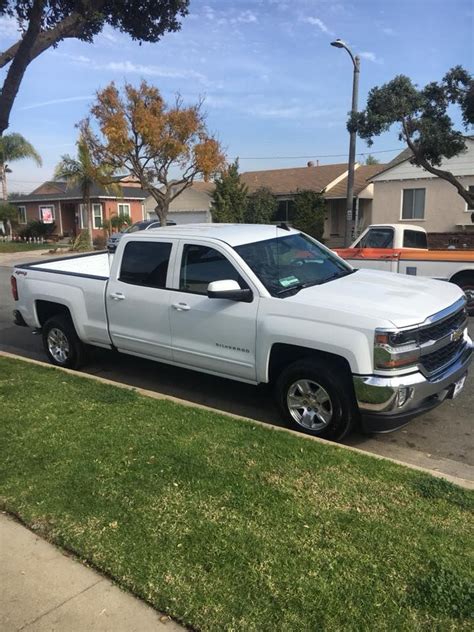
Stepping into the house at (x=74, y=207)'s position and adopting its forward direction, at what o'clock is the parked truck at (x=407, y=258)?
The parked truck is roughly at 10 o'clock from the house.

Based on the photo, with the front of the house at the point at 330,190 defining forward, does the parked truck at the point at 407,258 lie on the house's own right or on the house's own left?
on the house's own left

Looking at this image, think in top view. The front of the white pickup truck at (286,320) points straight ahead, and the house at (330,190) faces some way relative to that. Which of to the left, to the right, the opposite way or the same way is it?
to the right

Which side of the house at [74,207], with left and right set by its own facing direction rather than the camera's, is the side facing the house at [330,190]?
left

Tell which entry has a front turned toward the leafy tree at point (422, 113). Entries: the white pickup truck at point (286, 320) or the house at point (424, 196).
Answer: the house

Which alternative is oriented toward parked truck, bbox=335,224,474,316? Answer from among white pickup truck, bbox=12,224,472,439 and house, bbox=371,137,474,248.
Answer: the house

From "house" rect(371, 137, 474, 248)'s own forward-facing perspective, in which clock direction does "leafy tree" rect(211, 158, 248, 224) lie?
The leafy tree is roughly at 3 o'clock from the house.

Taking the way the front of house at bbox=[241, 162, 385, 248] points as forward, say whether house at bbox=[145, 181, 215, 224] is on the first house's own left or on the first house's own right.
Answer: on the first house's own right

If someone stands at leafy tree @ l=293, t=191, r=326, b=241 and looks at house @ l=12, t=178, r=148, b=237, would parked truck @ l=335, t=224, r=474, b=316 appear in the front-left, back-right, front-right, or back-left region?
back-left

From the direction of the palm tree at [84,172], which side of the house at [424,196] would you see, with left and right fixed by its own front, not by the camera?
right

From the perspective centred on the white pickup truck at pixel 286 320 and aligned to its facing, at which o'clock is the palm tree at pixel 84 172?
The palm tree is roughly at 7 o'clock from the white pickup truck.
